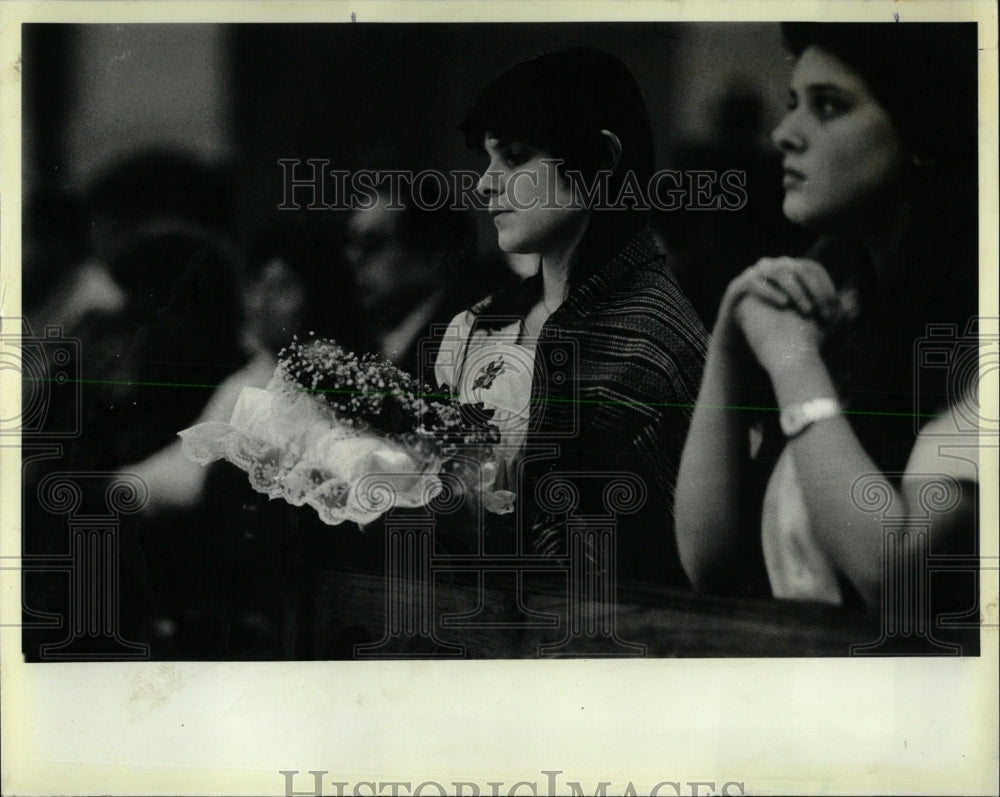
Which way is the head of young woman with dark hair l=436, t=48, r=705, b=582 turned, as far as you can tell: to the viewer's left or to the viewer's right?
to the viewer's left

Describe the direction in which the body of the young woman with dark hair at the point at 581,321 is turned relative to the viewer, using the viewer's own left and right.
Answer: facing the viewer and to the left of the viewer
